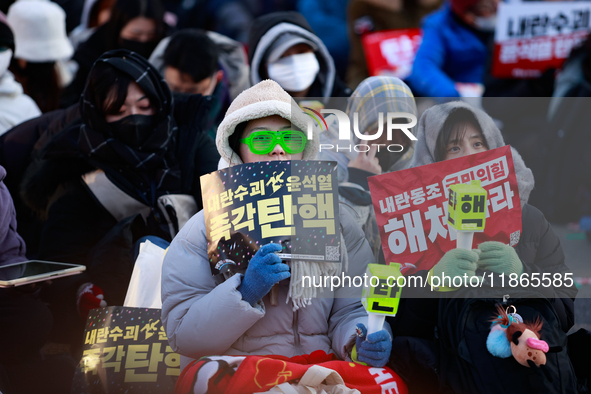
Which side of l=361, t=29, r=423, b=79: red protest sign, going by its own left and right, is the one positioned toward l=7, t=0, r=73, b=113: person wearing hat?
right

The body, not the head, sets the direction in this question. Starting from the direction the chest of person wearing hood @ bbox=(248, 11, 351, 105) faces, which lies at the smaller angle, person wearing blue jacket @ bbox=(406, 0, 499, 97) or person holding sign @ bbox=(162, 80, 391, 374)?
the person holding sign

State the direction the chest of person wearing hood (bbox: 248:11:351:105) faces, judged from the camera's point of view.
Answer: toward the camera

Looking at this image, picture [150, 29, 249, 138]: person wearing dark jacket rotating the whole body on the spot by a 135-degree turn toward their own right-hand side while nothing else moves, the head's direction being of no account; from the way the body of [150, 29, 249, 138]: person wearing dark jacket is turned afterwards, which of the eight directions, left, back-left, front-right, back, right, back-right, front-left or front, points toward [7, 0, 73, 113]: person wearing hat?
front-left

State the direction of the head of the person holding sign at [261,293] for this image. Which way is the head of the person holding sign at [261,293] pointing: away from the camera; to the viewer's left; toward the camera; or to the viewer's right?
toward the camera

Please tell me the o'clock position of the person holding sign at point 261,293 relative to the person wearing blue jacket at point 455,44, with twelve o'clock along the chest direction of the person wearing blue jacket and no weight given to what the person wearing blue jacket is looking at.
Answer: The person holding sign is roughly at 2 o'clock from the person wearing blue jacket.

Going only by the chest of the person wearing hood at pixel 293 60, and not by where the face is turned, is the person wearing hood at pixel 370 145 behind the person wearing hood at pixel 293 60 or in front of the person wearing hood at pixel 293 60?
in front

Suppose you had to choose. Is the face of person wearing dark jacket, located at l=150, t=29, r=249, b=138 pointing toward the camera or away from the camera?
toward the camera

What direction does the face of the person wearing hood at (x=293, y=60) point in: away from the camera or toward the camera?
toward the camera

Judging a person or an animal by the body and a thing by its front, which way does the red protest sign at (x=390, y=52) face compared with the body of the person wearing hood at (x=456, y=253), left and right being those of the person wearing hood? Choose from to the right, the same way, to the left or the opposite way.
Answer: the same way

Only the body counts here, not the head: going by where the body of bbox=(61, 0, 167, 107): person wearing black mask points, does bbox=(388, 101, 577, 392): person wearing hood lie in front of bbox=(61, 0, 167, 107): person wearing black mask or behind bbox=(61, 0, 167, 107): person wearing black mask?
in front

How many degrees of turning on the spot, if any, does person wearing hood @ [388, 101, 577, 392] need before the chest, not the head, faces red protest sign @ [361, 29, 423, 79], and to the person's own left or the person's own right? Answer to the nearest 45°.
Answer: approximately 180°

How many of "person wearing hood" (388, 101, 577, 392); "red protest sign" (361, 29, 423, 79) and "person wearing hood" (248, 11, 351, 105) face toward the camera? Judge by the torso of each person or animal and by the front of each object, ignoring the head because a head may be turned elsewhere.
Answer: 3

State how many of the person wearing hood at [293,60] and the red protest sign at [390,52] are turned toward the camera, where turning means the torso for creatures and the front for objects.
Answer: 2

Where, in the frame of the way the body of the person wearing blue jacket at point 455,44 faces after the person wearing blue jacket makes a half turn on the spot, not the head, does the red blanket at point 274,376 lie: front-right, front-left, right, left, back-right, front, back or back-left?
back-left

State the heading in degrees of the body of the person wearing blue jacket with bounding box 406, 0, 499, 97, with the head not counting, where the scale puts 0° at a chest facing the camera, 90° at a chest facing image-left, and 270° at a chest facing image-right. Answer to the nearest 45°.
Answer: approximately 315°

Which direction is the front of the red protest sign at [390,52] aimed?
toward the camera
